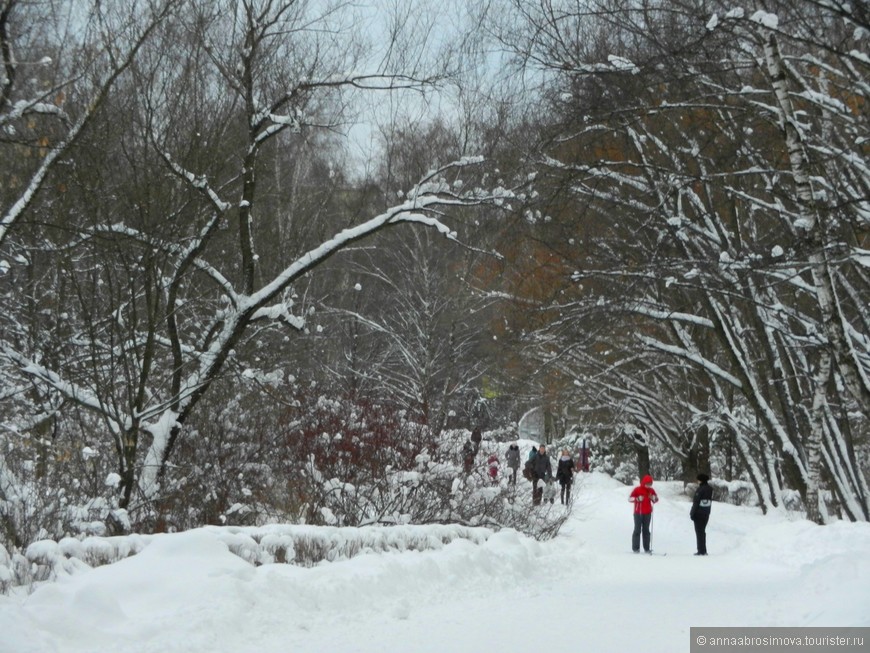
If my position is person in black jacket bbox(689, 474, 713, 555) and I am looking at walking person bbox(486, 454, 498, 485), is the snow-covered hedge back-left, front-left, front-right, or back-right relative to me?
back-left

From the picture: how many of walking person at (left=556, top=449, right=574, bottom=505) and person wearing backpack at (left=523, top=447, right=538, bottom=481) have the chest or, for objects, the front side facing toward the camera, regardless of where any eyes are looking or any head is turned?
1

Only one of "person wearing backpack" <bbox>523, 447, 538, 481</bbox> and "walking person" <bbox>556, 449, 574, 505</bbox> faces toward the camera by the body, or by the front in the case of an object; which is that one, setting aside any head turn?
the walking person

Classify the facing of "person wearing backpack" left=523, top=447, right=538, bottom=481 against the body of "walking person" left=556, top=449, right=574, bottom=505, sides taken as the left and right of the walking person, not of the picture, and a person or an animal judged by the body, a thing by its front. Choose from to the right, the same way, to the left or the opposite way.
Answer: the opposite way

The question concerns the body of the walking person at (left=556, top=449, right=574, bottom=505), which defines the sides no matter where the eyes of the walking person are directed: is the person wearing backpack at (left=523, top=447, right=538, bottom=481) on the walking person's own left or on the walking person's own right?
on the walking person's own right

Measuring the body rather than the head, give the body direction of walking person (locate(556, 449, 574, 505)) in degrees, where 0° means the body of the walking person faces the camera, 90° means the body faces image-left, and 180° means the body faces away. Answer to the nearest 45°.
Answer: approximately 0°

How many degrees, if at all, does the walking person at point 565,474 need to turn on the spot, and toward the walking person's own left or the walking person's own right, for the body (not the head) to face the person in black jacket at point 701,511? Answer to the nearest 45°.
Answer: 0° — they already face them

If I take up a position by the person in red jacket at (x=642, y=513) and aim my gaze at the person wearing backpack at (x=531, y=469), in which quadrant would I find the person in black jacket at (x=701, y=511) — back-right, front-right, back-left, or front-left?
back-right

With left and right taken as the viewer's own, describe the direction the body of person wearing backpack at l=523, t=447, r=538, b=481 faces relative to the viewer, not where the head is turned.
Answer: facing away from the viewer
